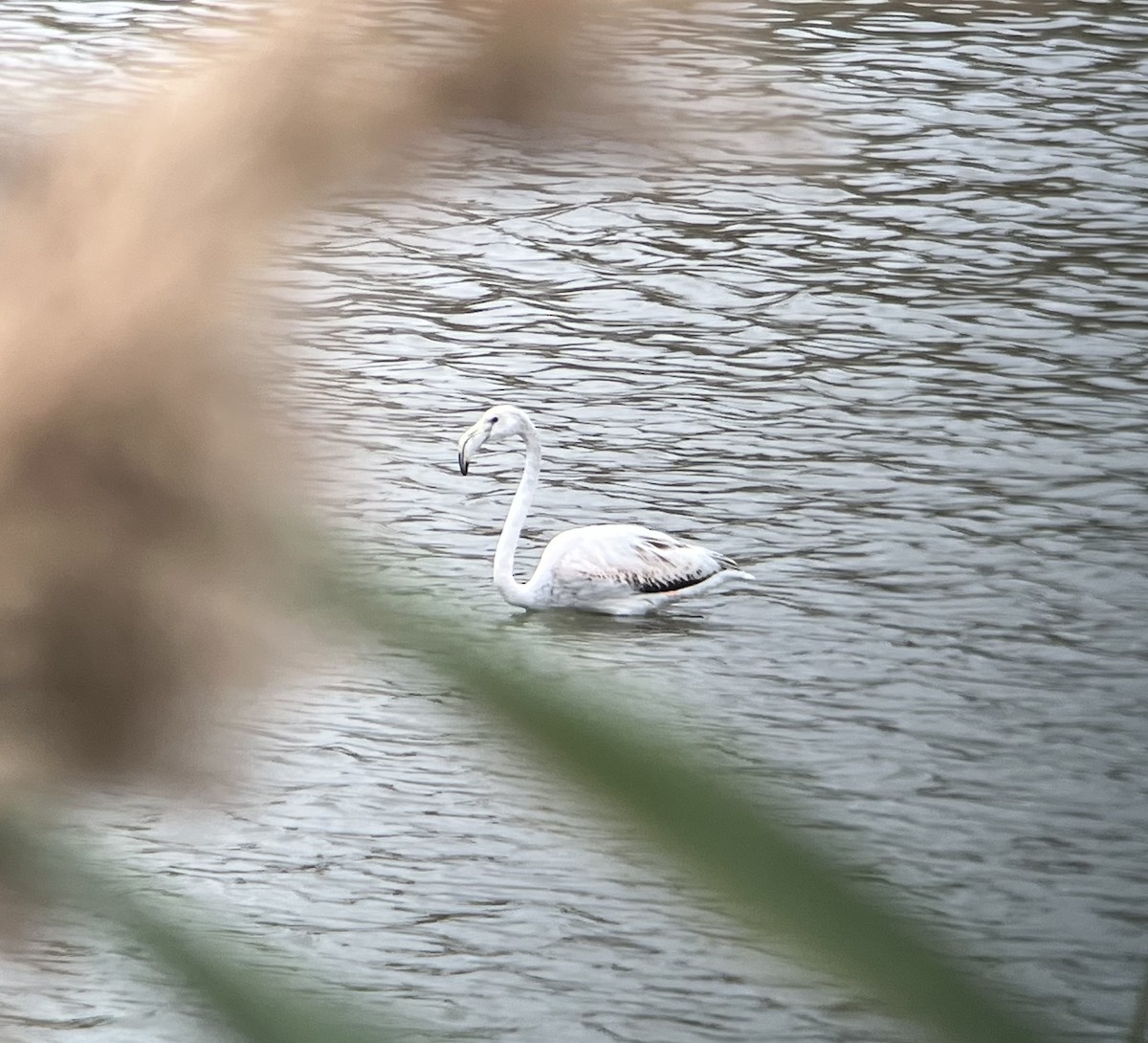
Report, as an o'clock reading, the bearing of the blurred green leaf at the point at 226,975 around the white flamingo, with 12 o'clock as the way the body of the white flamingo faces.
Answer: The blurred green leaf is roughly at 9 o'clock from the white flamingo.

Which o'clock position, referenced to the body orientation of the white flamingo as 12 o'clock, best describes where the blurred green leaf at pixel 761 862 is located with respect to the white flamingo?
The blurred green leaf is roughly at 9 o'clock from the white flamingo.

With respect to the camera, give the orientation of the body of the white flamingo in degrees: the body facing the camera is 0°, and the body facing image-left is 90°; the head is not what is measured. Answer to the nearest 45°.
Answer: approximately 90°

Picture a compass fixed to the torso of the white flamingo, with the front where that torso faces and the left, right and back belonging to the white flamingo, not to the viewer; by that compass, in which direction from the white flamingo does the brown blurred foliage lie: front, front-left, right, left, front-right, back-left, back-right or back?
left
